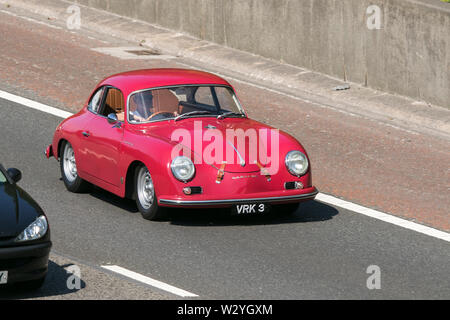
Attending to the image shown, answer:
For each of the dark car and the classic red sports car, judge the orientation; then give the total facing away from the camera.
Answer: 0

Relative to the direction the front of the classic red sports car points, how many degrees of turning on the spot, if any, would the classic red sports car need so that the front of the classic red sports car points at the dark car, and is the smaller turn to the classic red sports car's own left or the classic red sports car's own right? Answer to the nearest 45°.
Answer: approximately 90° to the classic red sports car's own right

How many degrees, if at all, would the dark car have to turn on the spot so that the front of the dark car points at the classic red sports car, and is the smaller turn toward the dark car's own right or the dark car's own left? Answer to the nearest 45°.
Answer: approximately 90° to the dark car's own left

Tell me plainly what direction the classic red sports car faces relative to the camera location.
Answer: facing the viewer and to the right of the viewer

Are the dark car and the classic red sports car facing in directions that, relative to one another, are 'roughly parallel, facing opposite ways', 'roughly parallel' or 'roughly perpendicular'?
roughly parallel
